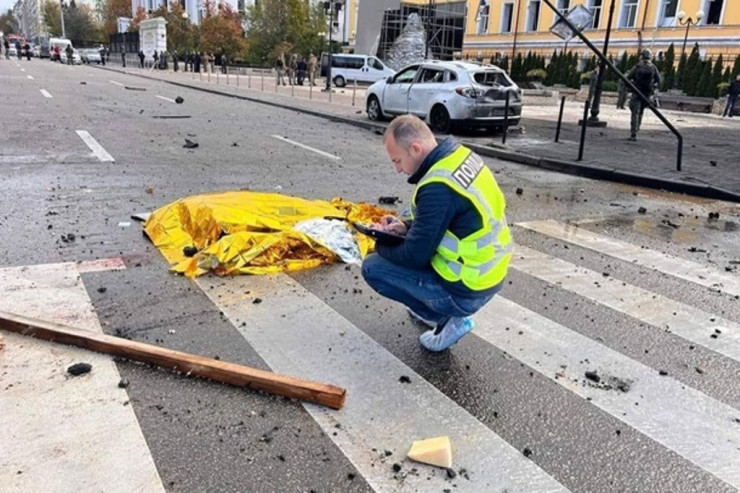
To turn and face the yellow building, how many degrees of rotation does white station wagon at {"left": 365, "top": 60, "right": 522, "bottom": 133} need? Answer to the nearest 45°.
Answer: approximately 90° to its right

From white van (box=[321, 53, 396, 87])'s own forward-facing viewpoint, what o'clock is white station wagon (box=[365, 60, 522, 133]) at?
The white station wagon is roughly at 3 o'clock from the white van.

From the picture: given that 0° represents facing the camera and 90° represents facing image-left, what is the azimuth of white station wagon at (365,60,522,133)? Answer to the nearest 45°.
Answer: approximately 135°

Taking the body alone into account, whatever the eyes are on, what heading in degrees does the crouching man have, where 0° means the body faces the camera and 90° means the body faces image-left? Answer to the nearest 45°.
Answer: approximately 90°

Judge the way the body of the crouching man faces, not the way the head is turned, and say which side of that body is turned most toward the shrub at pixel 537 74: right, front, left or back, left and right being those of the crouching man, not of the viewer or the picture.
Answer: right

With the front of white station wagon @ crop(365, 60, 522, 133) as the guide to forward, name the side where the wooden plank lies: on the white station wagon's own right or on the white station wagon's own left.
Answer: on the white station wagon's own left
